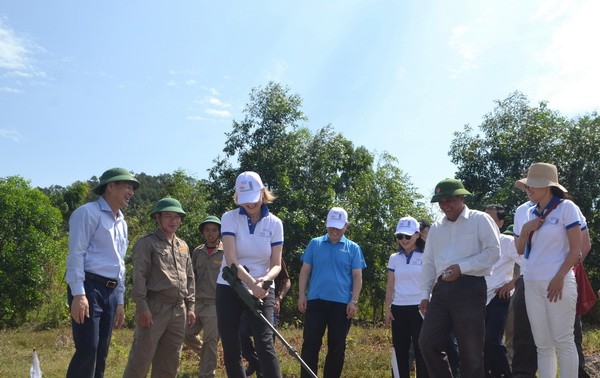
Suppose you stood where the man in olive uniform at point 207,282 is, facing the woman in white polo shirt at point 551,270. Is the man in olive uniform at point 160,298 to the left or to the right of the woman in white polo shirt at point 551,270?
right

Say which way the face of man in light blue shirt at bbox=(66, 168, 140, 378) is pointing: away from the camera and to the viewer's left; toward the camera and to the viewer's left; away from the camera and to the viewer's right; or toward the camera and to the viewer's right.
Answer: toward the camera and to the viewer's right

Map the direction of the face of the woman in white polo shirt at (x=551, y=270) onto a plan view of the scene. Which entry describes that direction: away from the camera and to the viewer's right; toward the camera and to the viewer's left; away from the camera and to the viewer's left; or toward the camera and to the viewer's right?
toward the camera and to the viewer's left

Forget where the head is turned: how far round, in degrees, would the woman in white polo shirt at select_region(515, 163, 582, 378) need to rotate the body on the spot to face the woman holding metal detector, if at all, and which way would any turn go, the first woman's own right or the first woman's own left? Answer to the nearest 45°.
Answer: approximately 45° to the first woman's own right

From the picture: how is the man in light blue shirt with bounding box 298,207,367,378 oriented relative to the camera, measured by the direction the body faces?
toward the camera

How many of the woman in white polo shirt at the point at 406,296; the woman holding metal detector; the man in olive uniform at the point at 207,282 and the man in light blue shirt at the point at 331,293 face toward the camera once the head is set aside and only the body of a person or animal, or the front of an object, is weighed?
4

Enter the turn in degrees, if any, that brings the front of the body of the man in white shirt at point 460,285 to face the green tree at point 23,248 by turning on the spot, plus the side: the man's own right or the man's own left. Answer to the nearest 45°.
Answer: approximately 90° to the man's own right

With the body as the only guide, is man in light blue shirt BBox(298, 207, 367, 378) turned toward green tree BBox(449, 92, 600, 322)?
no

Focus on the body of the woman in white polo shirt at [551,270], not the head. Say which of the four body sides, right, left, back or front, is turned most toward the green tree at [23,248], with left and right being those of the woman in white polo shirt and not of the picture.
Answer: right

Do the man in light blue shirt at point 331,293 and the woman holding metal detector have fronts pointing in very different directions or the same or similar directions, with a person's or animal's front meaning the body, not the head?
same or similar directions

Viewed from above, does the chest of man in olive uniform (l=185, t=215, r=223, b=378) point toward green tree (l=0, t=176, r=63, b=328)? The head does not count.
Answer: no

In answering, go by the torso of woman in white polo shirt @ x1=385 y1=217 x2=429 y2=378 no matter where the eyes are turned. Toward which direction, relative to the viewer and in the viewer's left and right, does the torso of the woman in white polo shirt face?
facing the viewer

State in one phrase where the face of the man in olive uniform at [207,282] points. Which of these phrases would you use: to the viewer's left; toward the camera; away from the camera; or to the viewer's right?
toward the camera

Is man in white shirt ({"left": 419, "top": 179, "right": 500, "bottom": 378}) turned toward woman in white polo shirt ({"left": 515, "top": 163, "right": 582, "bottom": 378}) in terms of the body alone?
no

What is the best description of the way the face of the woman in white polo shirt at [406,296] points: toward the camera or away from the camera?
toward the camera

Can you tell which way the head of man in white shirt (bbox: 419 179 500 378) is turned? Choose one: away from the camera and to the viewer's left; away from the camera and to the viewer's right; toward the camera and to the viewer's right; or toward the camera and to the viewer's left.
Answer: toward the camera and to the viewer's left

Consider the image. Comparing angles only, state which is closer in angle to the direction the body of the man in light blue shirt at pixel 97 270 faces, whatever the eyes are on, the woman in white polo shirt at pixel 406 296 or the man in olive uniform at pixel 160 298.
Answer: the woman in white polo shirt
